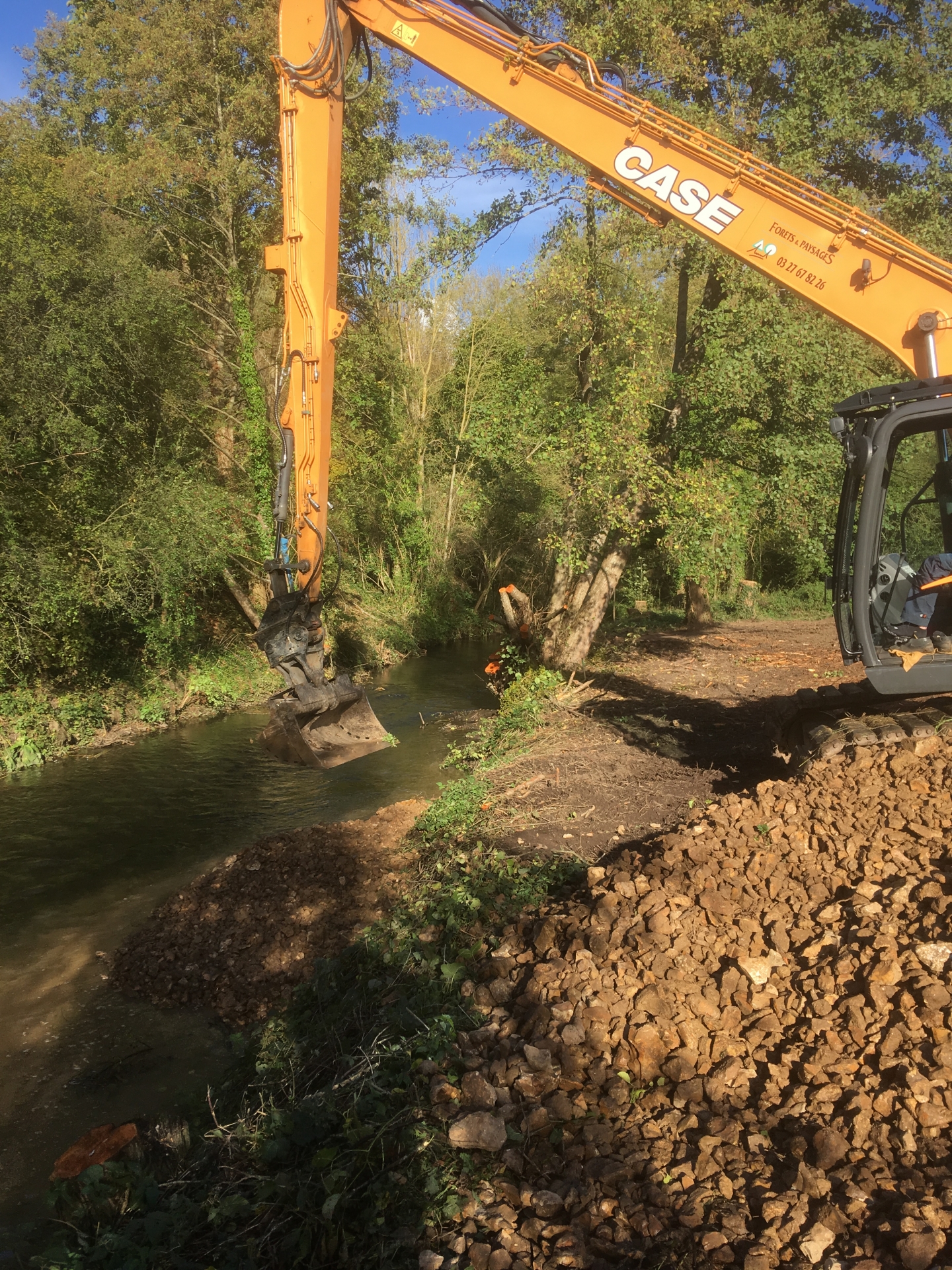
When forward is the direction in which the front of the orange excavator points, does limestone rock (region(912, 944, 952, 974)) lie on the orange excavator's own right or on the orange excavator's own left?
on the orange excavator's own left

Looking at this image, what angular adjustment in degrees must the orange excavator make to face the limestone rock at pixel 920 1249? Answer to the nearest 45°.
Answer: approximately 90° to its left

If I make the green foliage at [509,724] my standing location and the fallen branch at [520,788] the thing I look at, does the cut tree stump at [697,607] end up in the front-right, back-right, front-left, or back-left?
back-left

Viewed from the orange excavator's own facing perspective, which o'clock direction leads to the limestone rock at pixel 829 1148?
The limestone rock is roughly at 9 o'clock from the orange excavator.

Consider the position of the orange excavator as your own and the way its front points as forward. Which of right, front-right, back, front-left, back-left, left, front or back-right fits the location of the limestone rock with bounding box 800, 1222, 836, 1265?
left

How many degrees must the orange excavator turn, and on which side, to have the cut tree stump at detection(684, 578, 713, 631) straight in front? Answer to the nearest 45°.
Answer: approximately 90° to its right

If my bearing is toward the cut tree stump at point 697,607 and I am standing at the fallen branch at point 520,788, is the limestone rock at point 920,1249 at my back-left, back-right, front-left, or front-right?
back-right

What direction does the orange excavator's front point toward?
to the viewer's left

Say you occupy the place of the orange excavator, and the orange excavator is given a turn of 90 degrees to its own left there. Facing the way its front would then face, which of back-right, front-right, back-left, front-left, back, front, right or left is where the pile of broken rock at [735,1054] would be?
front

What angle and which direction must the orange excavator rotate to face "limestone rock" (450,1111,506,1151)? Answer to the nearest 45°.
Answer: approximately 90° to its left
